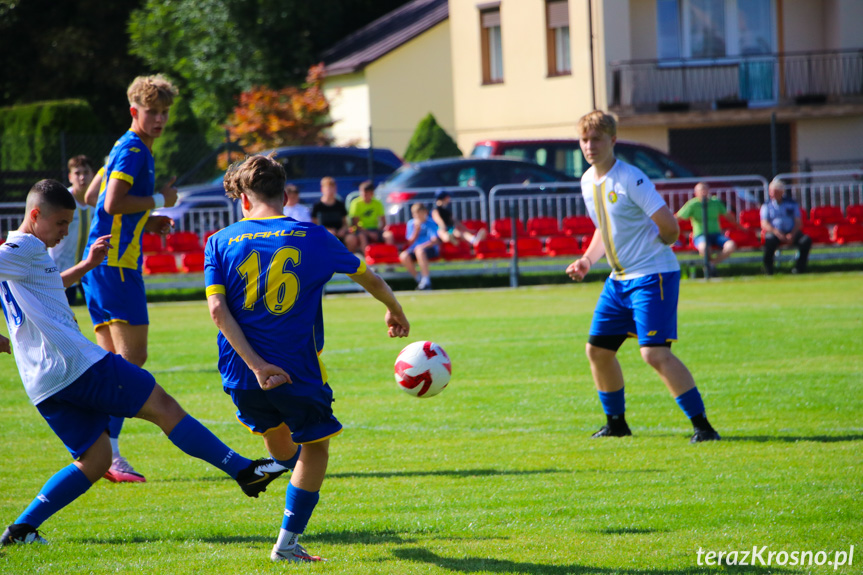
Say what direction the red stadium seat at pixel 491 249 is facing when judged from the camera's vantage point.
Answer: facing the viewer

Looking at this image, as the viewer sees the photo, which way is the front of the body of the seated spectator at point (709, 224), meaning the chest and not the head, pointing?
toward the camera

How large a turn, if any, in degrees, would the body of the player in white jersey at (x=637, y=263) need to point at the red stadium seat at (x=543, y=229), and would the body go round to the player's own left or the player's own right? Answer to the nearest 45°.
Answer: approximately 135° to the player's own right

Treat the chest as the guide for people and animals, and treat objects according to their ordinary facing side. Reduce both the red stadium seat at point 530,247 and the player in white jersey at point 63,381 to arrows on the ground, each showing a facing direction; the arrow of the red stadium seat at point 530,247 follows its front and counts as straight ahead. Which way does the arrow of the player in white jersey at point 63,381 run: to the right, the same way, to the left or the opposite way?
to the left

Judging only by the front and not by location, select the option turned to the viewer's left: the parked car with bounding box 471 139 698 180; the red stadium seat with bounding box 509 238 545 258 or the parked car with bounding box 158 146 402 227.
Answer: the parked car with bounding box 158 146 402 227

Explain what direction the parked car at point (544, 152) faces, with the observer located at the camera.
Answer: facing to the right of the viewer

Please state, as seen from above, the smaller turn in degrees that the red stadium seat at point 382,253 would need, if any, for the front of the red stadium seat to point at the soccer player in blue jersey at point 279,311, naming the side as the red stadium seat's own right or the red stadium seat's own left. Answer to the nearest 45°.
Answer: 0° — it already faces them

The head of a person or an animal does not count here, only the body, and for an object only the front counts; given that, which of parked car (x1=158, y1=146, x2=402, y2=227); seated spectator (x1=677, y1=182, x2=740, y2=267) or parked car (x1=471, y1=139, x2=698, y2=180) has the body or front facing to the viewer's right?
parked car (x1=471, y1=139, x2=698, y2=180)

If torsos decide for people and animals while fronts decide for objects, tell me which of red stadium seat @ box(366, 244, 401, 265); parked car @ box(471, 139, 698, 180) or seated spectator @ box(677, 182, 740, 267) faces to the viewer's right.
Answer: the parked car

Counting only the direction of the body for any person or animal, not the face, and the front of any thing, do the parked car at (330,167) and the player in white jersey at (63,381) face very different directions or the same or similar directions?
very different directions
